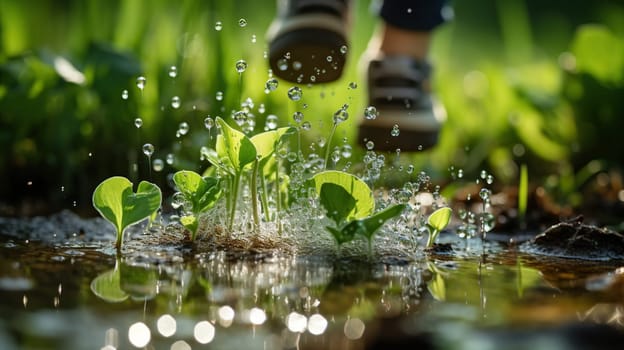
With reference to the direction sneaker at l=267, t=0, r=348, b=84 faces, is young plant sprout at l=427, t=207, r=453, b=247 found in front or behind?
in front

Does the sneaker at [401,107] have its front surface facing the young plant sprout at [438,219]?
yes

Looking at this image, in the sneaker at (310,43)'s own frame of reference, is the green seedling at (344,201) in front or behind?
in front

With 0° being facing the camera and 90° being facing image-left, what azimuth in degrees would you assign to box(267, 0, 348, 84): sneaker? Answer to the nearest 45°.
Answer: approximately 0°
